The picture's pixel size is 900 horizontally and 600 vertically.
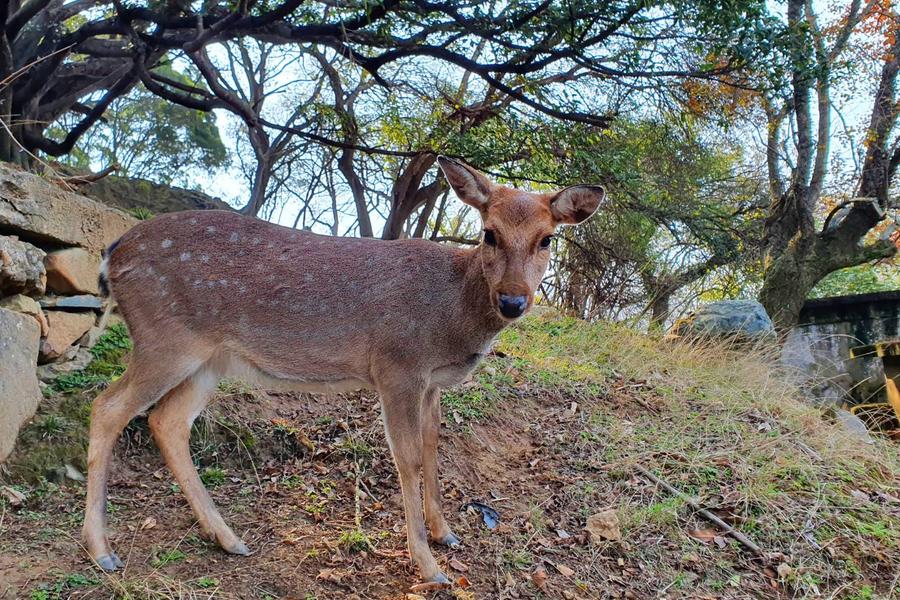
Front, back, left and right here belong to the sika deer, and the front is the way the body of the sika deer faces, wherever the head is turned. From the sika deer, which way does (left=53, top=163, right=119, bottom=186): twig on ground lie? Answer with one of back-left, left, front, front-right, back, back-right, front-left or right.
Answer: back-left

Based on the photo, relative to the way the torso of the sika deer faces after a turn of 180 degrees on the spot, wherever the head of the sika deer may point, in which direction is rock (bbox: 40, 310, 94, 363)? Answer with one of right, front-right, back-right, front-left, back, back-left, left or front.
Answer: front-right

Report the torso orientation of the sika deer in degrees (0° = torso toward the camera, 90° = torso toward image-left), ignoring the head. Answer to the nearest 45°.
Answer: approximately 270°

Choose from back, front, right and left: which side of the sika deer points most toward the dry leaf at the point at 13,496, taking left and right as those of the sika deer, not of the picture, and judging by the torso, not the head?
back

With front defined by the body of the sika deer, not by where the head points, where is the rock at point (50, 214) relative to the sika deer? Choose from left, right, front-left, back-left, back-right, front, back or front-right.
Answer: back-left

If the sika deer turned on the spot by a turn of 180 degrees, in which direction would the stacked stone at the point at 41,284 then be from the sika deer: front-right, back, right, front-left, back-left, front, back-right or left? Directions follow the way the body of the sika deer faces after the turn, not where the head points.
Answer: front-right

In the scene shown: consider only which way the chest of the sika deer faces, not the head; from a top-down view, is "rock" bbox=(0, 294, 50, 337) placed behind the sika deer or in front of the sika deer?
behind

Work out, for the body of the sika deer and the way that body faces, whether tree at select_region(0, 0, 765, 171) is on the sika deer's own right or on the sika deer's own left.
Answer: on the sika deer's own left
